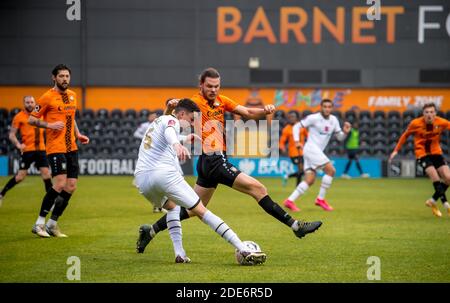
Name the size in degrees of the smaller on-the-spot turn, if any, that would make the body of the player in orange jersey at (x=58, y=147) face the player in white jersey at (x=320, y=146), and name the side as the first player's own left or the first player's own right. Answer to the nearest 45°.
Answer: approximately 90° to the first player's own left

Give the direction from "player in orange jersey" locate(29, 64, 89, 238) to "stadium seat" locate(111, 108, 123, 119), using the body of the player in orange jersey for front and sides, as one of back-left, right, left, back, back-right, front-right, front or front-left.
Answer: back-left

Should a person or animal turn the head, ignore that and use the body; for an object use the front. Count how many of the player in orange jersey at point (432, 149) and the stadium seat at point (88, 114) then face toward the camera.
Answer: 2

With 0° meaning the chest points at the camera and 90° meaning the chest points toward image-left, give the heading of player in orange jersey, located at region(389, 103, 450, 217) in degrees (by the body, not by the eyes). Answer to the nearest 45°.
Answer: approximately 0°

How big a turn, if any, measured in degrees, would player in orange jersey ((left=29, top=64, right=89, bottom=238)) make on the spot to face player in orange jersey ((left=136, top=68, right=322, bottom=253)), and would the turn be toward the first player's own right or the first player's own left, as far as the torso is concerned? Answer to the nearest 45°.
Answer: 0° — they already face them

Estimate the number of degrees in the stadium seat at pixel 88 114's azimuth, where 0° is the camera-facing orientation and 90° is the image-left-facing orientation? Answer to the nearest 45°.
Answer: approximately 0°

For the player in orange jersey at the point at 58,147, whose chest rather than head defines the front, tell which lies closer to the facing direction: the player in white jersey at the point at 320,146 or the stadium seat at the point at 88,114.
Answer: the player in white jersey

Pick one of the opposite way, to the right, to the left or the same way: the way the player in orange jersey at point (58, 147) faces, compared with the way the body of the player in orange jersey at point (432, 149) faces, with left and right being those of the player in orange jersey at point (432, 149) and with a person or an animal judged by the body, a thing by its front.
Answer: to the left

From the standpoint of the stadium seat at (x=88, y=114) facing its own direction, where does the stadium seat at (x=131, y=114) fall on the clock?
the stadium seat at (x=131, y=114) is roughly at 9 o'clock from the stadium seat at (x=88, y=114).

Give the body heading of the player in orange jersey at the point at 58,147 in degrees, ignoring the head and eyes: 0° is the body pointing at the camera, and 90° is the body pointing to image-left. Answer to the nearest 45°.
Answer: approximately 315°

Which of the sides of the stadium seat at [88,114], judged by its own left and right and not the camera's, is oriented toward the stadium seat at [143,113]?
left

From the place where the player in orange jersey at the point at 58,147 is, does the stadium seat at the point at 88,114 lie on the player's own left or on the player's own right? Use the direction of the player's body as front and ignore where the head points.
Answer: on the player's own left
